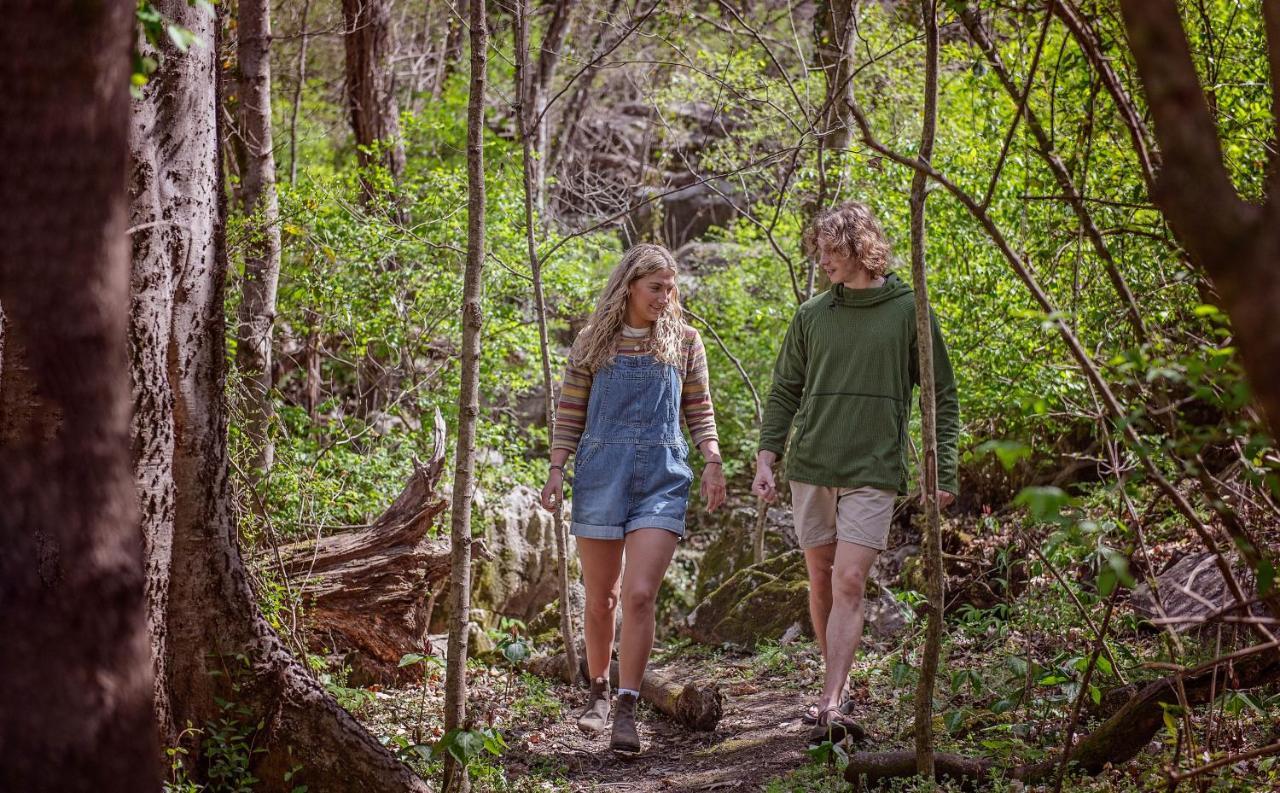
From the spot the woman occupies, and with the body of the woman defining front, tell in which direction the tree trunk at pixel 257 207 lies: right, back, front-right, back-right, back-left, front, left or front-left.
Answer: back-right

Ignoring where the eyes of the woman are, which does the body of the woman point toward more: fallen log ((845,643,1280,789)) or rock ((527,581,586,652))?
the fallen log

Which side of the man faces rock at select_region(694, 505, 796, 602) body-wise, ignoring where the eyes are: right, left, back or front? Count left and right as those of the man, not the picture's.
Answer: back

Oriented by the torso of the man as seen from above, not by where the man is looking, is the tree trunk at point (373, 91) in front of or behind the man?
behind

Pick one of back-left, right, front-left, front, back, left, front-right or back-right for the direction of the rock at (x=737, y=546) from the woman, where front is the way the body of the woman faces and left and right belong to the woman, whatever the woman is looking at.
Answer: back

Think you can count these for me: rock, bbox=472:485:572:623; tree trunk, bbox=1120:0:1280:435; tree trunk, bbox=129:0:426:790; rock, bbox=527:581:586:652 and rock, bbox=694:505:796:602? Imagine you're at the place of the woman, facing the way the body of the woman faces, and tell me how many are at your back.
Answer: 3

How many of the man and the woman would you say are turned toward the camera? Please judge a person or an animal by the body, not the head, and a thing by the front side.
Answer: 2

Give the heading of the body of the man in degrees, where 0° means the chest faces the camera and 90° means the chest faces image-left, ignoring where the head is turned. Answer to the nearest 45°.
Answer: approximately 0°

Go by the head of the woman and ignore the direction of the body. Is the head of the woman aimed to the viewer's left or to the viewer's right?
to the viewer's right

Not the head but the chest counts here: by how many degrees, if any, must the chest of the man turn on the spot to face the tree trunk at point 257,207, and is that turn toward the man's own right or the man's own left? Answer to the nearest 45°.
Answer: approximately 135° to the man's own right

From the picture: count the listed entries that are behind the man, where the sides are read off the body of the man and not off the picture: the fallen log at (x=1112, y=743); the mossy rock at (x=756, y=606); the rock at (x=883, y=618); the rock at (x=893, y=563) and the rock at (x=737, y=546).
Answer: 4

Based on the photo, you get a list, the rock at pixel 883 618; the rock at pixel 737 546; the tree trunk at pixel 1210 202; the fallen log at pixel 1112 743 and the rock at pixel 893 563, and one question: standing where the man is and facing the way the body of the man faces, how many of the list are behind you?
3

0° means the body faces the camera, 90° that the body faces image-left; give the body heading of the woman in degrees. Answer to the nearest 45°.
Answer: approximately 0°

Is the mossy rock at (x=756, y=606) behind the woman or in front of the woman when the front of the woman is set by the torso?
behind
